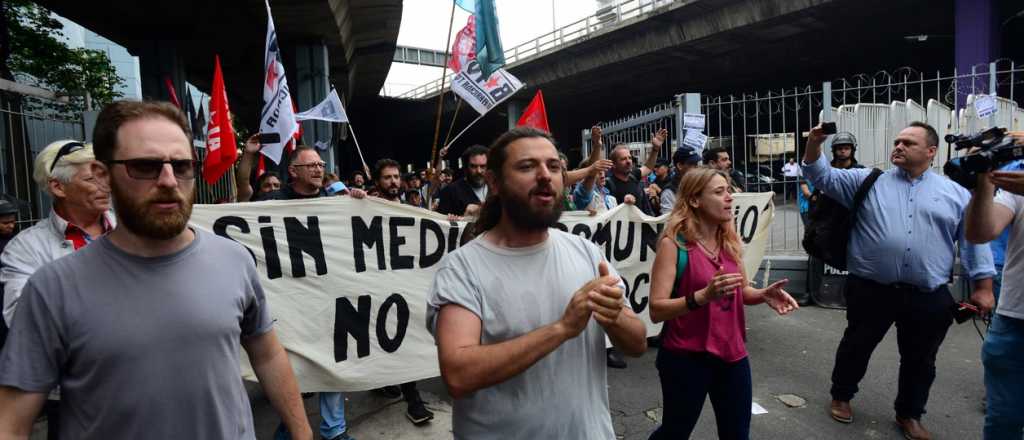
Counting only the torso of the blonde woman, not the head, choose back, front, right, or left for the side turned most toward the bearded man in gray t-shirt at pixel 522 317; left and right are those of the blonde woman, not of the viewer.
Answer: right

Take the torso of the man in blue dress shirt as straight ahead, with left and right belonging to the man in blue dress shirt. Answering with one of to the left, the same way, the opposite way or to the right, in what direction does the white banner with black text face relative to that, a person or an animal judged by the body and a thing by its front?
to the left

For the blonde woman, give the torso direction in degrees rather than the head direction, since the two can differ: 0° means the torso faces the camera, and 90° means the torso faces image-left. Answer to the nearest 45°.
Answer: approximately 315°

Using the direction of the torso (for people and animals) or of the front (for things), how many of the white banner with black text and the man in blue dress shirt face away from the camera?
0

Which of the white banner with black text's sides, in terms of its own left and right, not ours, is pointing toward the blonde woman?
front

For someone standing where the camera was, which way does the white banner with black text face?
facing the viewer and to the right of the viewer

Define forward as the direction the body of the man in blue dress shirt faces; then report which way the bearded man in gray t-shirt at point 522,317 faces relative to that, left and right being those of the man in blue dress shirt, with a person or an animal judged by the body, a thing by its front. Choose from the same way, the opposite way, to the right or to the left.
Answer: to the left

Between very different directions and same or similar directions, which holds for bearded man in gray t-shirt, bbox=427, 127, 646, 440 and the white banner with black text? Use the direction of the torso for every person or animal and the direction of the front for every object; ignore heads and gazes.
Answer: same or similar directions

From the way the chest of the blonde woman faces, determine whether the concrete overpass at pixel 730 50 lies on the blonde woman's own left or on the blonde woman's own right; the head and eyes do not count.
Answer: on the blonde woman's own left

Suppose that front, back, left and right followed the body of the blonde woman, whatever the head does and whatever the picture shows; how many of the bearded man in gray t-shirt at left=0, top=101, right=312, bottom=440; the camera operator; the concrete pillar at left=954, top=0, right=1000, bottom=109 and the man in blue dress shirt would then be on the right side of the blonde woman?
1

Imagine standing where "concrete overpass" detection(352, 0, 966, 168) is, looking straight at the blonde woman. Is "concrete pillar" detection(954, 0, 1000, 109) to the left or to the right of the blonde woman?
left

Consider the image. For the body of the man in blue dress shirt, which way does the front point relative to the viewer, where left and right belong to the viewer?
facing the viewer

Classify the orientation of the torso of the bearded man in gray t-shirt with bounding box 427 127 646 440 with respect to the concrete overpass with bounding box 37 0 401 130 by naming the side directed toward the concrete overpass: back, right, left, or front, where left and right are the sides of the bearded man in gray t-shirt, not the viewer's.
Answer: back
